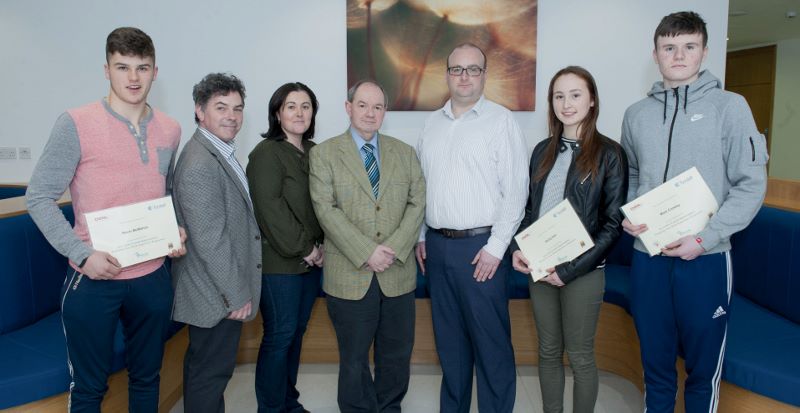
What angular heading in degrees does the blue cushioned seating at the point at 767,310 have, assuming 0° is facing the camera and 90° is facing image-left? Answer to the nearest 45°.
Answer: approximately 45°

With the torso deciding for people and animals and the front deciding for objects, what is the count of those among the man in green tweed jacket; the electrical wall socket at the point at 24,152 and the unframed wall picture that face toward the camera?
3

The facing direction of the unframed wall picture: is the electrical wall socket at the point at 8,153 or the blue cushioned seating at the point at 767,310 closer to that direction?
the blue cushioned seating

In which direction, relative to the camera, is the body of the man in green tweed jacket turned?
toward the camera

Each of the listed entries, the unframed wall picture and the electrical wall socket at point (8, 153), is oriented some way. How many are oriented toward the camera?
2

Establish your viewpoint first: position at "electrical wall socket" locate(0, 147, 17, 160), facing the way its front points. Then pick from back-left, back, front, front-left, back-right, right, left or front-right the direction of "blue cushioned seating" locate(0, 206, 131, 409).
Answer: front

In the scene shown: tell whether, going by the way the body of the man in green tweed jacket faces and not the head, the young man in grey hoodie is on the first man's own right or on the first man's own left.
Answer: on the first man's own left

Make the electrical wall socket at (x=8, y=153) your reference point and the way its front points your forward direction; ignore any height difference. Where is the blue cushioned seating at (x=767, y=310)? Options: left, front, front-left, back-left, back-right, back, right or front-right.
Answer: front-left

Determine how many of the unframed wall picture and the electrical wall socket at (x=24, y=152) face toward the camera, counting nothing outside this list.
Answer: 2

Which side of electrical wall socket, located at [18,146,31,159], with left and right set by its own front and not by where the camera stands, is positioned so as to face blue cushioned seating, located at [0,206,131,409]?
front

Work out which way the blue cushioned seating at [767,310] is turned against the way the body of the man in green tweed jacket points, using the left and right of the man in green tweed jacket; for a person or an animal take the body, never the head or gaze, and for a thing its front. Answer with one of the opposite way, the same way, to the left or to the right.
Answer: to the right

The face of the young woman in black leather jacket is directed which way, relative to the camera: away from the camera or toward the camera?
toward the camera

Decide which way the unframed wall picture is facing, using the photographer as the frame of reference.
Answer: facing the viewer

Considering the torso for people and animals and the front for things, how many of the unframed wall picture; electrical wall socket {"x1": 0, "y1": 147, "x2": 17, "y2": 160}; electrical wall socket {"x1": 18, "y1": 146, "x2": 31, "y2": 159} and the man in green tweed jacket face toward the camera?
4

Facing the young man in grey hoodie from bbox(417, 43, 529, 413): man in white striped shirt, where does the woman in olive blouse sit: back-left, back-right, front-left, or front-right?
back-right
